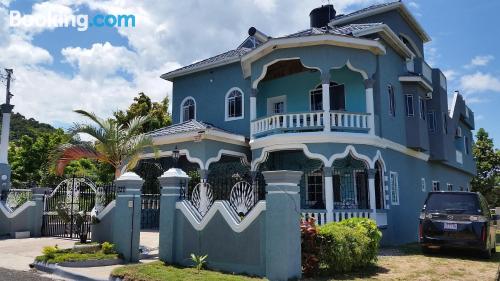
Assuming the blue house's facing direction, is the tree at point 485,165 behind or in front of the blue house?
behind

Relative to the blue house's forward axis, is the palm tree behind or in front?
in front

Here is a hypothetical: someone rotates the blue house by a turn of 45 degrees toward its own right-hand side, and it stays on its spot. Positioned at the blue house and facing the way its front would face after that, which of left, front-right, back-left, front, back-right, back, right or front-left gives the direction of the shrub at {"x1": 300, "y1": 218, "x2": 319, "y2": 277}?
left

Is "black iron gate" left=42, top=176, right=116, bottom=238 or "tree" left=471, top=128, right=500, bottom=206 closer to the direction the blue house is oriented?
the black iron gate

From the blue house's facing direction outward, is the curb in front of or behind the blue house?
in front

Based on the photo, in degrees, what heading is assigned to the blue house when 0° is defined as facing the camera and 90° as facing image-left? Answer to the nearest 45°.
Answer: approximately 45°

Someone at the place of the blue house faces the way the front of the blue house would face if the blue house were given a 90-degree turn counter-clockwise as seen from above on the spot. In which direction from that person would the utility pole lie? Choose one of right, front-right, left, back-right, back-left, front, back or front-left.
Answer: back-right

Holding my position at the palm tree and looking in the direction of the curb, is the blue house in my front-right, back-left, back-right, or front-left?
back-left

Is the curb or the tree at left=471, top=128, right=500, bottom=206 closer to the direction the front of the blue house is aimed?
the curb

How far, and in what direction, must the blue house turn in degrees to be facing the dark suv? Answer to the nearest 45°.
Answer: approximately 90° to its left

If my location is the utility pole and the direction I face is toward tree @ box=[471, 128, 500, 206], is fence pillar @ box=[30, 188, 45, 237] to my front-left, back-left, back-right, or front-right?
front-right

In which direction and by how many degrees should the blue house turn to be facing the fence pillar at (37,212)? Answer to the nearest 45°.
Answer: approximately 45° to its right
